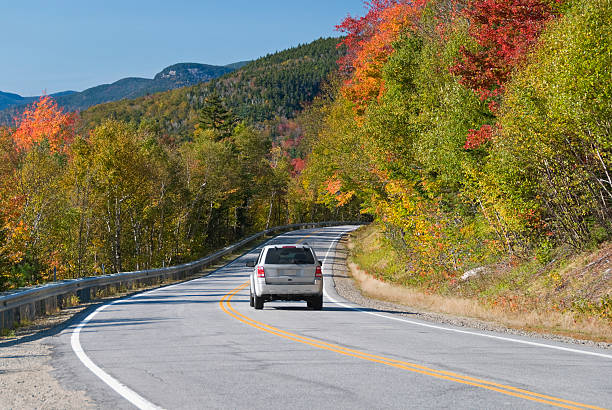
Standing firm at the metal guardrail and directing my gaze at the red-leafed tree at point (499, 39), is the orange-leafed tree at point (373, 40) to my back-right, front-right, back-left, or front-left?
front-left

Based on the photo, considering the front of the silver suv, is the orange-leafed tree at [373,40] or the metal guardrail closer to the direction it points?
the orange-leafed tree

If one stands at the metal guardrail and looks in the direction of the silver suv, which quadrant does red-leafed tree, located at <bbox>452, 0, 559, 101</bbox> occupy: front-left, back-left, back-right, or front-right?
front-left

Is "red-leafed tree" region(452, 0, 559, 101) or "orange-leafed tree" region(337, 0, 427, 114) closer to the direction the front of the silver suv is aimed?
the orange-leafed tree

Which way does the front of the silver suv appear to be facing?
away from the camera

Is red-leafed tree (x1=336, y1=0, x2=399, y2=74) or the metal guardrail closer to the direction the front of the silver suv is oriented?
the red-leafed tree

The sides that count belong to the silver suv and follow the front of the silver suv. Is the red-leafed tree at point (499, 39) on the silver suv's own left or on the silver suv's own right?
on the silver suv's own right

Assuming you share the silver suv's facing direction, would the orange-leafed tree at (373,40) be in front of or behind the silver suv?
in front

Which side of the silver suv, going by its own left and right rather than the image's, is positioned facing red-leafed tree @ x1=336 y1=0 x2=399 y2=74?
front
